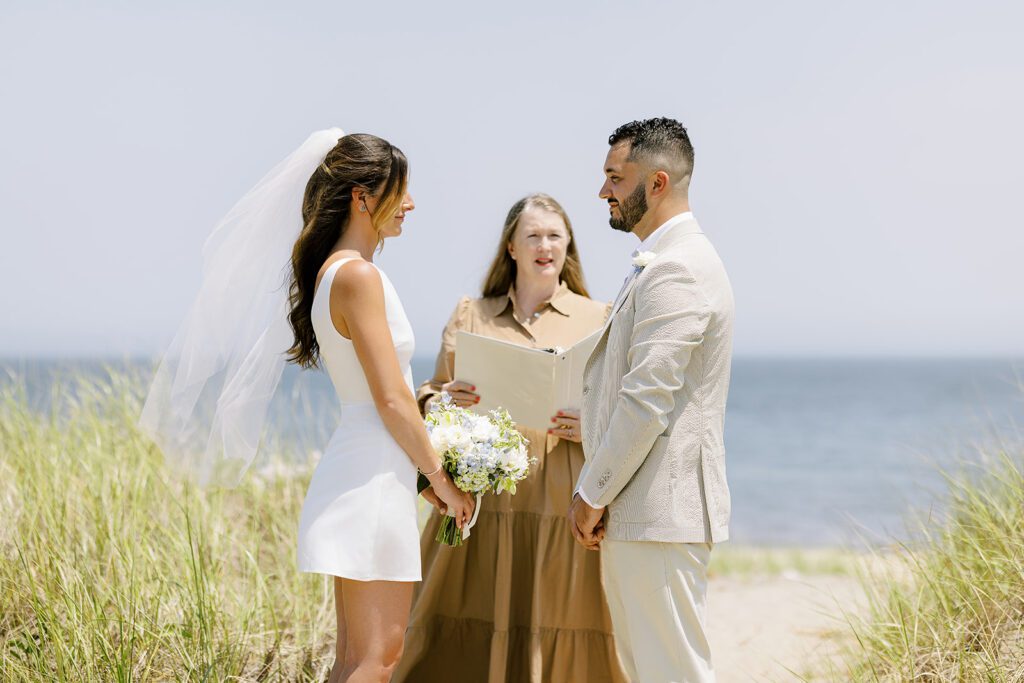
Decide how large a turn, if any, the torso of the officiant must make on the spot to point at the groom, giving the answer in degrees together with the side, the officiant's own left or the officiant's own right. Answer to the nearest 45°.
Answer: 0° — they already face them

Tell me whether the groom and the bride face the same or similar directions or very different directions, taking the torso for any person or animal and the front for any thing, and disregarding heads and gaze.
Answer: very different directions

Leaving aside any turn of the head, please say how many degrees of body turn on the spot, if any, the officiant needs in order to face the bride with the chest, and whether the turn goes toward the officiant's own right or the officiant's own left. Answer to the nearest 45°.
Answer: approximately 45° to the officiant's own right

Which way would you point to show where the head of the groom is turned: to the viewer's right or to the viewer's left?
to the viewer's left

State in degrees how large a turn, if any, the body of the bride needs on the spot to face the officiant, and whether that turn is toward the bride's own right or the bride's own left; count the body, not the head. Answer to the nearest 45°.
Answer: approximately 45° to the bride's own left

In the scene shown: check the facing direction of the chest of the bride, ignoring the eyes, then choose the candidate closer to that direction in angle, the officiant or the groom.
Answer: the groom

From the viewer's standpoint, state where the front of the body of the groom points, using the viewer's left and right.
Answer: facing to the left of the viewer

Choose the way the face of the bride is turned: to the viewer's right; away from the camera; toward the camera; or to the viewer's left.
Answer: to the viewer's right

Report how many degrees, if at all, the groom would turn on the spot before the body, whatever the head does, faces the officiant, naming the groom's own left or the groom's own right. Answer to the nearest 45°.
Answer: approximately 45° to the groom's own right

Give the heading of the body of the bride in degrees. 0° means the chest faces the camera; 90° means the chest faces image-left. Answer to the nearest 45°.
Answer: approximately 270°
